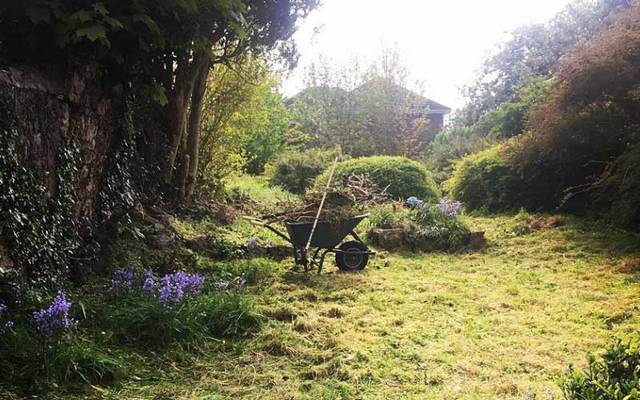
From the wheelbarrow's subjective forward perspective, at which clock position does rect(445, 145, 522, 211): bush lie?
The bush is roughly at 10 o'clock from the wheelbarrow.

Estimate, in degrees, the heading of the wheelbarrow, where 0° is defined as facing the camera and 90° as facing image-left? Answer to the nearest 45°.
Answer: approximately 270°

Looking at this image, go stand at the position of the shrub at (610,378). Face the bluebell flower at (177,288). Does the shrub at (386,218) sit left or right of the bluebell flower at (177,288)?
right

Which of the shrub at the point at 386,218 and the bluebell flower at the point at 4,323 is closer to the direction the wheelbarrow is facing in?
the shrub

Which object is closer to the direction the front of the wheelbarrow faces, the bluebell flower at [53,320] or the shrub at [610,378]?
the shrub

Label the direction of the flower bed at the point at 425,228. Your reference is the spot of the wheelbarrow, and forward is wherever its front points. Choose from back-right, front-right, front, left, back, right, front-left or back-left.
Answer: front-left

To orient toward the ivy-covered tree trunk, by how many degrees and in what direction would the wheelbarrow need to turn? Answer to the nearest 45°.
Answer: approximately 135° to its right

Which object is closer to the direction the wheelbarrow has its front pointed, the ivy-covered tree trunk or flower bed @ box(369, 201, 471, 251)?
the flower bed

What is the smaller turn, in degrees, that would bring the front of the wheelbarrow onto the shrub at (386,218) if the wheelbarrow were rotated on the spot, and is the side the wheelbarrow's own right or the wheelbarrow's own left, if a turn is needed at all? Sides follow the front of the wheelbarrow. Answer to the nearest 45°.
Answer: approximately 45° to the wheelbarrow's own left

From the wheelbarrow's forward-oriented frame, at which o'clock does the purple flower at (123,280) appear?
The purple flower is roughly at 4 o'clock from the wheelbarrow.
